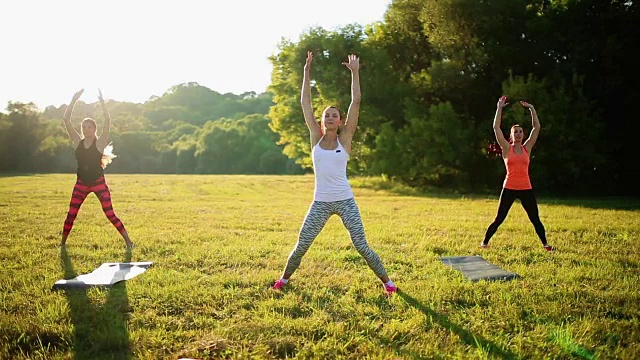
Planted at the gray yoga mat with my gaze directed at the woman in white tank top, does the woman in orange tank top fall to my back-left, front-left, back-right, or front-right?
back-right

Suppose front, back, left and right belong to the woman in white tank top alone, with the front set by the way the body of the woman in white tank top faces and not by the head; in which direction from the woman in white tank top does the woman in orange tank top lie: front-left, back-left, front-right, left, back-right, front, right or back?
back-left

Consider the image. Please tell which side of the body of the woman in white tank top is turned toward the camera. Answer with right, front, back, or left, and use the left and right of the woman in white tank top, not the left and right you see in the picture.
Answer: front

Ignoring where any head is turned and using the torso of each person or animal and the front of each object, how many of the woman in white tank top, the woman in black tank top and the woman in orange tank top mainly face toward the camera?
3

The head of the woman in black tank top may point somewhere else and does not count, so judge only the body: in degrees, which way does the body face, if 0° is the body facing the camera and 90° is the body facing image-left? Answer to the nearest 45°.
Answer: approximately 0°

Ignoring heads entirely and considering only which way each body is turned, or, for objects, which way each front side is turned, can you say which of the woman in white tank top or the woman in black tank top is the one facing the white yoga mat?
the woman in black tank top

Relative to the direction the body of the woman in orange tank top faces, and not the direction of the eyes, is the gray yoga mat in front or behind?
in front

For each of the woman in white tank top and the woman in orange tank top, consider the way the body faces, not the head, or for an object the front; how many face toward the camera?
2

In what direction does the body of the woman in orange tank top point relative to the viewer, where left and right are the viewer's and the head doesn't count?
facing the viewer

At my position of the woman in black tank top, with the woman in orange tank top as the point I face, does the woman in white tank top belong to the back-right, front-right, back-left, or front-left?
front-right

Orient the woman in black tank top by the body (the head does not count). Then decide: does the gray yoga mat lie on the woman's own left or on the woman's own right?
on the woman's own left

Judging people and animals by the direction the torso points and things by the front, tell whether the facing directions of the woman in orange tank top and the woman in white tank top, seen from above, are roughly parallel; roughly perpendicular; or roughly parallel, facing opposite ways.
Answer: roughly parallel

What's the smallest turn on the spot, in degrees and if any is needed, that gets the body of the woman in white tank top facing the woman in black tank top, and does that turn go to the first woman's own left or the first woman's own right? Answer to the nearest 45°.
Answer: approximately 135° to the first woman's own right
